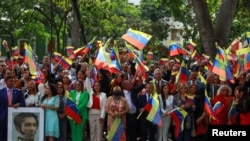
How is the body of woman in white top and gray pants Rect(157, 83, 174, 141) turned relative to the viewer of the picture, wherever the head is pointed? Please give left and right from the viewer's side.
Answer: facing the viewer

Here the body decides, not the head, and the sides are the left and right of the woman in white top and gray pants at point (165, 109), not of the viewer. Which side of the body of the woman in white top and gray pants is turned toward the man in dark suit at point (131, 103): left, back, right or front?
right

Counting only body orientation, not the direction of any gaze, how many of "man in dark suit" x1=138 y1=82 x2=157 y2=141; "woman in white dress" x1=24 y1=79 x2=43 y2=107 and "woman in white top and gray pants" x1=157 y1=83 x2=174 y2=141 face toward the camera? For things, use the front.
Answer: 3

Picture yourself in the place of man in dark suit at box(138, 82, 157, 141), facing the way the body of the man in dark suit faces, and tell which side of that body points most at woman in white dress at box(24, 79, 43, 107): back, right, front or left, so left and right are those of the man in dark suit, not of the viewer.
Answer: right

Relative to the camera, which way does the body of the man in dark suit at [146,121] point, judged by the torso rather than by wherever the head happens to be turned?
toward the camera

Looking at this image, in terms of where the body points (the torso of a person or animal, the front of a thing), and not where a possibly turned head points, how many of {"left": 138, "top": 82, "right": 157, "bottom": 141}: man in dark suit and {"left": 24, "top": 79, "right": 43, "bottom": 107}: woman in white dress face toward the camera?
2

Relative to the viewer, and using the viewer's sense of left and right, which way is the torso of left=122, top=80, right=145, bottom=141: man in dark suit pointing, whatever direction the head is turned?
facing the viewer and to the left of the viewer

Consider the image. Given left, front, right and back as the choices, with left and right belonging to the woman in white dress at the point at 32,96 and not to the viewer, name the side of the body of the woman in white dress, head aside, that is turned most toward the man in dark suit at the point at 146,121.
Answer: left

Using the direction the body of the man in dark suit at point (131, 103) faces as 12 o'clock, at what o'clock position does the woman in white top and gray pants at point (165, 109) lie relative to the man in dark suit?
The woman in white top and gray pants is roughly at 8 o'clock from the man in dark suit.

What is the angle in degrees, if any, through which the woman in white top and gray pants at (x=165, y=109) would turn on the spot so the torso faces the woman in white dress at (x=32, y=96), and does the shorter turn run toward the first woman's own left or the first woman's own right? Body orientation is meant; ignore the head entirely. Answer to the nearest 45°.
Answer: approximately 90° to the first woman's own right

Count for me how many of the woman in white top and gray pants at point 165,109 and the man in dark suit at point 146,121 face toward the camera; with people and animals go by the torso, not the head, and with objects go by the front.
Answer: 2

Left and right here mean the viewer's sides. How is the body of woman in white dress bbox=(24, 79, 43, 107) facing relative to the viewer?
facing the viewer
